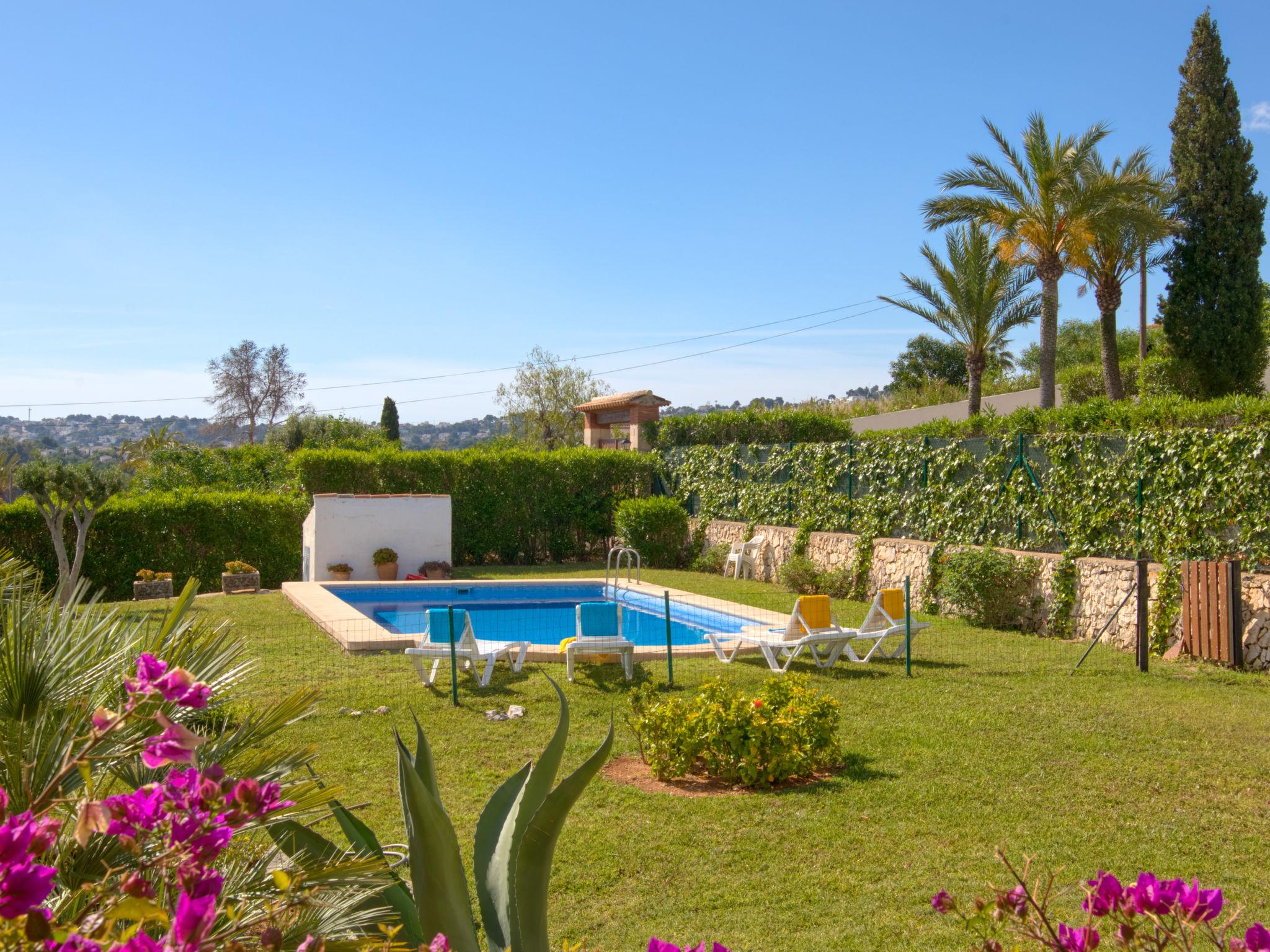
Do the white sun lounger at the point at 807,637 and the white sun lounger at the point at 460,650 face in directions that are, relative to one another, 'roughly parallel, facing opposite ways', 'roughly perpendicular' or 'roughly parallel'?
roughly perpendicular

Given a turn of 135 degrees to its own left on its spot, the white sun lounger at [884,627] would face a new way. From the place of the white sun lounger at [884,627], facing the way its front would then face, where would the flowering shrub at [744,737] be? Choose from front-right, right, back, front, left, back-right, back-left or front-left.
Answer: front

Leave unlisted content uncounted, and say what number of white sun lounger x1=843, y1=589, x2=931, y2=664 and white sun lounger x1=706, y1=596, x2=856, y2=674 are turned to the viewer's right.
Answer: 0

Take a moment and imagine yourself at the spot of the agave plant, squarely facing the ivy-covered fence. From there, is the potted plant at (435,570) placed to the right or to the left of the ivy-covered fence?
left

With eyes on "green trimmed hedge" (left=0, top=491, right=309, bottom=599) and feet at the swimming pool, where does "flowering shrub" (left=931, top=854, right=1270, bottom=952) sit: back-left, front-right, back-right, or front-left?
back-left

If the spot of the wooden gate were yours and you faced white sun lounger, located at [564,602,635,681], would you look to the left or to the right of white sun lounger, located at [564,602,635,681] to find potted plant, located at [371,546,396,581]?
right

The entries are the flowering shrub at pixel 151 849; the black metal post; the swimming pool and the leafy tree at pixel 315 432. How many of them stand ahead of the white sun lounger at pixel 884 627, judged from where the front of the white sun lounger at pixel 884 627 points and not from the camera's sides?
2

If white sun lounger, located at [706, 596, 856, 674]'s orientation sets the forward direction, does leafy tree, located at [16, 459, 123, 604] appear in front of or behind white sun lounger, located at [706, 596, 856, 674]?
in front

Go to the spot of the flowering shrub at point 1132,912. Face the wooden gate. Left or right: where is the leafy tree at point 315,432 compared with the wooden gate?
left

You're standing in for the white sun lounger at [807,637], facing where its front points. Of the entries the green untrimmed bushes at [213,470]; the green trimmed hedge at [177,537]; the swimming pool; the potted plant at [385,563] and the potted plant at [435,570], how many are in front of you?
5

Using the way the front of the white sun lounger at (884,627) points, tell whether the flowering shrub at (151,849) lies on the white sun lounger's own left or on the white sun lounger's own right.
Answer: on the white sun lounger's own left

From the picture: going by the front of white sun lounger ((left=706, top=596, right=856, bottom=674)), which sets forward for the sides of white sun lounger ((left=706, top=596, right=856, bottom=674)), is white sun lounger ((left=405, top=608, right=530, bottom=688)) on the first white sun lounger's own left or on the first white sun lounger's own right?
on the first white sun lounger's own left
